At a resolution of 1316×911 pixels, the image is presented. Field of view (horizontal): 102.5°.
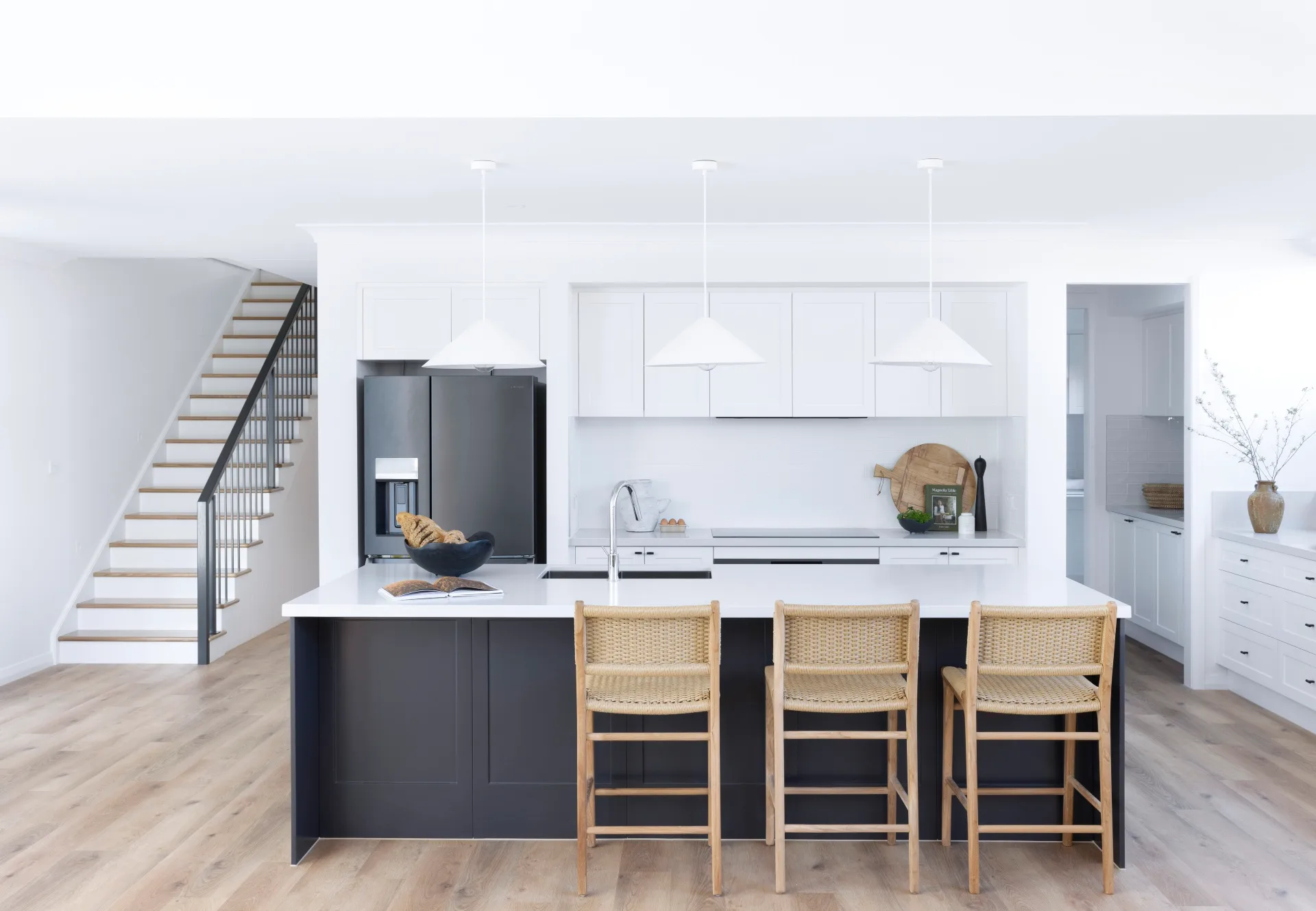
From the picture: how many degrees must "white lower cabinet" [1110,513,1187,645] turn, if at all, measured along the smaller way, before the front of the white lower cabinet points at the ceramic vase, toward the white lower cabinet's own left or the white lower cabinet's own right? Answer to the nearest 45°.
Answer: approximately 90° to the white lower cabinet's own left

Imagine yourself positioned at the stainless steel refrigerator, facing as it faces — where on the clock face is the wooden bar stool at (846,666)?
The wooden bar stool is roughly at 11 o'clock from the stainless steel refrigerator.

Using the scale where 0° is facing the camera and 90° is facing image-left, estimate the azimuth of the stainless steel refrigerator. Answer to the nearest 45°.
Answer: approximately 0°

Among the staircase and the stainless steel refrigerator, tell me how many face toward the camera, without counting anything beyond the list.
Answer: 2

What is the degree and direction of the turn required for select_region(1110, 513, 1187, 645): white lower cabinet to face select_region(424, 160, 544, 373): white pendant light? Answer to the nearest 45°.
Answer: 0° — it already faces it

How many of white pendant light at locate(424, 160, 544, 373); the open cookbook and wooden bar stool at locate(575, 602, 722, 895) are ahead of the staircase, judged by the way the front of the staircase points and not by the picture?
3

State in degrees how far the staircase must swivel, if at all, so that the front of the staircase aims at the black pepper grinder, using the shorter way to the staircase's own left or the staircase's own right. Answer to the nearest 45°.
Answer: approximately 45° to the staircase's own left

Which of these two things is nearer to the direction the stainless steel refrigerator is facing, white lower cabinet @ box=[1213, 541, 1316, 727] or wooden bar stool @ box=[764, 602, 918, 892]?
the wooden bar stool

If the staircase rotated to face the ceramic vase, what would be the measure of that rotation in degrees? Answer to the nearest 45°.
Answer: approximately 45° to its left

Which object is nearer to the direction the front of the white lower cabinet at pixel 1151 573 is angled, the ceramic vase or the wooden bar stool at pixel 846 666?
the wooden bar stool
